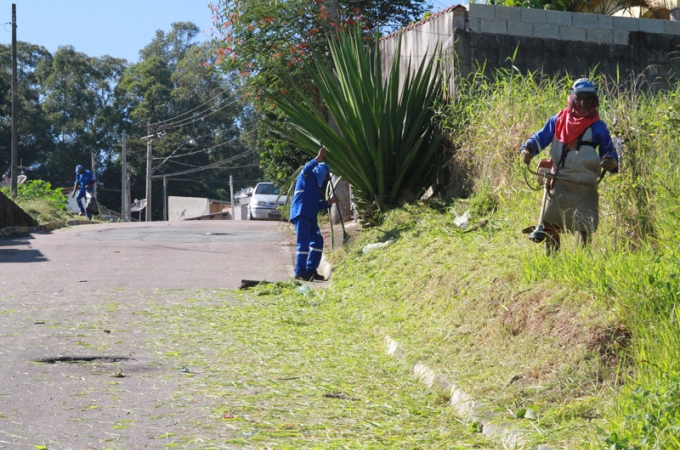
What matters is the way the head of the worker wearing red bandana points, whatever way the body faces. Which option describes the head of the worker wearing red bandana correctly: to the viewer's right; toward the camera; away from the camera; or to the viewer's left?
toward the camera

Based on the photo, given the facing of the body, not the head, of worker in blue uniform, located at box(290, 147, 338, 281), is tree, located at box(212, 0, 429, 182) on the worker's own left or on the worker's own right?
on the worker's own left

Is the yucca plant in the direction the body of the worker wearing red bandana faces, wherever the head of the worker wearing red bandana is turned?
no

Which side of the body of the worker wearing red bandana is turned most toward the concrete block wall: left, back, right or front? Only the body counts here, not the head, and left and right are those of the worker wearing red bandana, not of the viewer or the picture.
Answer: back

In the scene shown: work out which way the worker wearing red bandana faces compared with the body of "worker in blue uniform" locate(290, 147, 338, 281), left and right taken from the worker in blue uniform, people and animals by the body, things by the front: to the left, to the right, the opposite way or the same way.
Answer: to the right

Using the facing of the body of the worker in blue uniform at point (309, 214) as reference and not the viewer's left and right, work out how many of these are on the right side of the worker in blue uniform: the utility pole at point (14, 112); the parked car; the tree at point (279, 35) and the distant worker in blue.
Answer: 0

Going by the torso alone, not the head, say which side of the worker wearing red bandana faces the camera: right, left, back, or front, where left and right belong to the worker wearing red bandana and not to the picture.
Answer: front

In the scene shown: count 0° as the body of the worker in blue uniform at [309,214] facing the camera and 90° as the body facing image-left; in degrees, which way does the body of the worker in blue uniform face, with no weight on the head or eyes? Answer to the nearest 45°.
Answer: approximately 270°

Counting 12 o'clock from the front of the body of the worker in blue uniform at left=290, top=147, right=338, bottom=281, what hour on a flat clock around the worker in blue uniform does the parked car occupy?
The parked car is roughly at 9 o'clock from the worker in blue uniform.

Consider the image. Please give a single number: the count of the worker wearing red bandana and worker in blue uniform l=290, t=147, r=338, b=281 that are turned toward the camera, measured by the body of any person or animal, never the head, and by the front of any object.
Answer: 1

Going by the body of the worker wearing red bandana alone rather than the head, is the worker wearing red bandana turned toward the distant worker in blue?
no

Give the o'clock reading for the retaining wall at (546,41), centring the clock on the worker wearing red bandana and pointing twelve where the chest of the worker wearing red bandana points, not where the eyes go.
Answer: The retaining wall is roughly at 6 o'clock from the worker wearing red bandana.

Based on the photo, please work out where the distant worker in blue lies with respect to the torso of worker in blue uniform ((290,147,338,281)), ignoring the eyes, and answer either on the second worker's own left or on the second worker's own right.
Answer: on the second worker's own left
